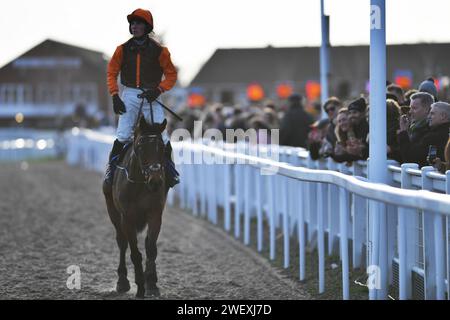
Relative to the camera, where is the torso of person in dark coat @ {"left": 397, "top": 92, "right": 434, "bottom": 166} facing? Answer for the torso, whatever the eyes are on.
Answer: to the viewer's left

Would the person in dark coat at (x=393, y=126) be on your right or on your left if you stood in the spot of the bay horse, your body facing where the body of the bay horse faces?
on your left

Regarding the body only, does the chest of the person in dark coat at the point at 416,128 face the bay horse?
yes

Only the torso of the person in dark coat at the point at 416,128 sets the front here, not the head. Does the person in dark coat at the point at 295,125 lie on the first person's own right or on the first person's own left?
on the first person's own right

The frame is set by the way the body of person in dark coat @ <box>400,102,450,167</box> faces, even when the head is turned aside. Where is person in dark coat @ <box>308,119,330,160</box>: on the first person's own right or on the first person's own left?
on the first person's own right

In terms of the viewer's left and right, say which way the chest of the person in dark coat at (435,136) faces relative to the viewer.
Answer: facing to the left of the viewer
